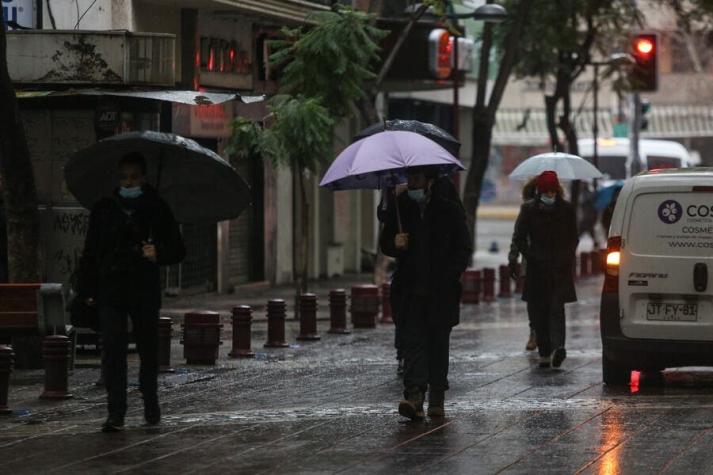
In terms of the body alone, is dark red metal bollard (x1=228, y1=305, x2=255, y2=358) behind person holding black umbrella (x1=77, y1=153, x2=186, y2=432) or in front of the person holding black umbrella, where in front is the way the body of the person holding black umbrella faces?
behind

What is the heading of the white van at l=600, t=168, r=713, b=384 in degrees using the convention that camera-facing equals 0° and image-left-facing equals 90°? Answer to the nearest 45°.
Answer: approximately 180°

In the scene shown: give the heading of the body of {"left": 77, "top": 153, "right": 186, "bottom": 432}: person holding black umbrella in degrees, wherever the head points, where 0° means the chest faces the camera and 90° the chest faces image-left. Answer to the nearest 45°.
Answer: approximately 0°

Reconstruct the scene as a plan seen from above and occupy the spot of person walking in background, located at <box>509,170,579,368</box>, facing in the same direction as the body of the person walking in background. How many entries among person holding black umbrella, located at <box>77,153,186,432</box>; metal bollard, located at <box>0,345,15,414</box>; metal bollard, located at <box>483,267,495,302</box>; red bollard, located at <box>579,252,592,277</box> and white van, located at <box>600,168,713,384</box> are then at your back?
2

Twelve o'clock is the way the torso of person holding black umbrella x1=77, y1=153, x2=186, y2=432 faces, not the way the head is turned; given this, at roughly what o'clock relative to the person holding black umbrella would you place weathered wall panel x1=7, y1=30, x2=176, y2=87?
The weathered wall panel is roughly at 6 o'clock from the person holding black umbrella.

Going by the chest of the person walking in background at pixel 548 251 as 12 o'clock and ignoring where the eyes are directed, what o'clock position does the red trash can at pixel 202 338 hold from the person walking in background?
The red trash can is roughly at 3 o'clock from the person walking in background.
